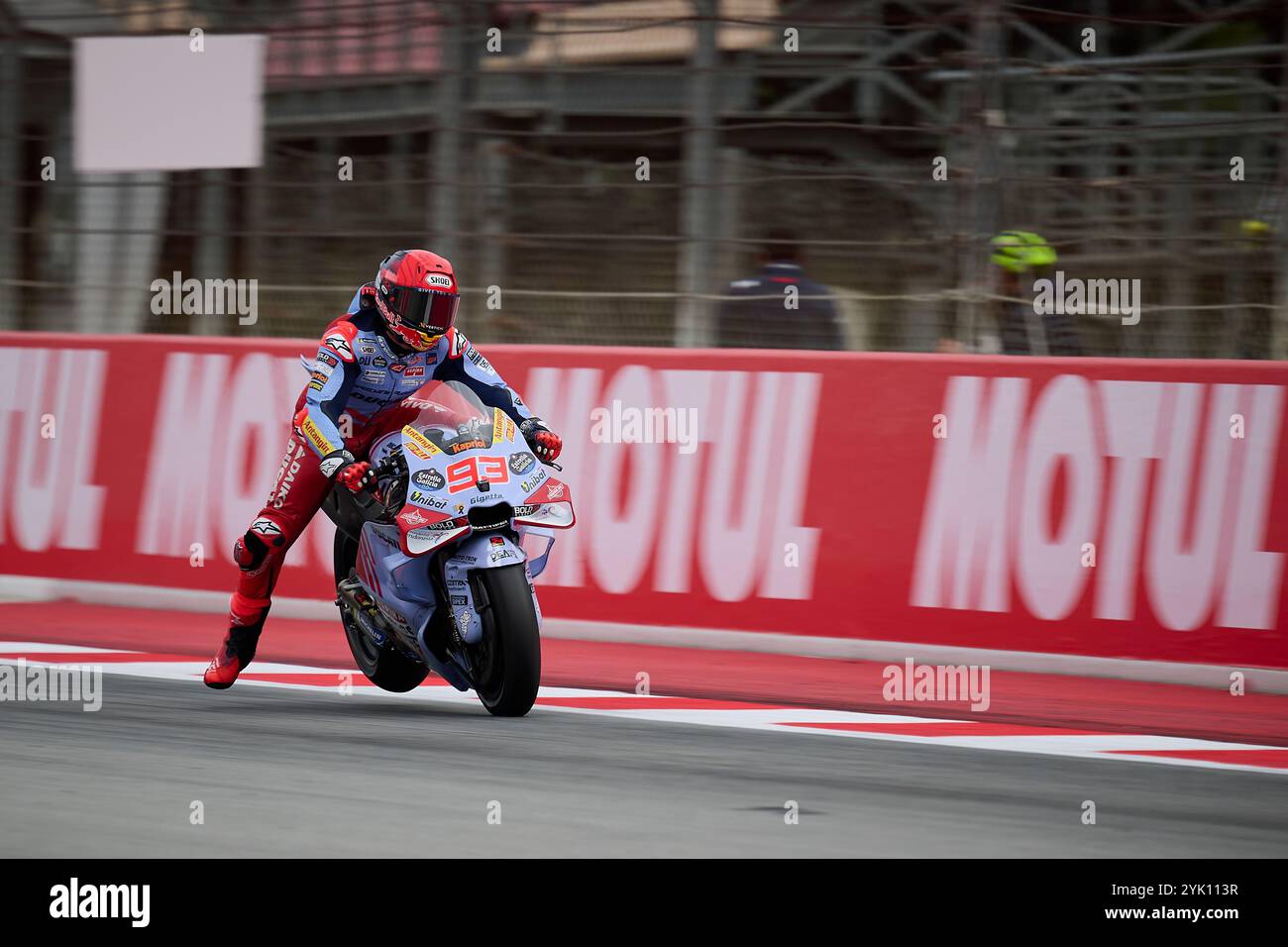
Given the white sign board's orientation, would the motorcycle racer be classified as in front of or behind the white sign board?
in front

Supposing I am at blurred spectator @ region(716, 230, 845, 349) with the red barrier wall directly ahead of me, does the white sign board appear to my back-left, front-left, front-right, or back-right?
back-right

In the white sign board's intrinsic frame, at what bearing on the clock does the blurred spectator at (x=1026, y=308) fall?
The blurred spectator is roughly at 10 o'clock from the white sign board.

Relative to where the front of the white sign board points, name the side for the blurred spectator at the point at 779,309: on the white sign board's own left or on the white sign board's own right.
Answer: on the white sign board's own left

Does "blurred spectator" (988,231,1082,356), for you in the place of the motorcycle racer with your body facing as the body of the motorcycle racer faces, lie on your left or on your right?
on your left
